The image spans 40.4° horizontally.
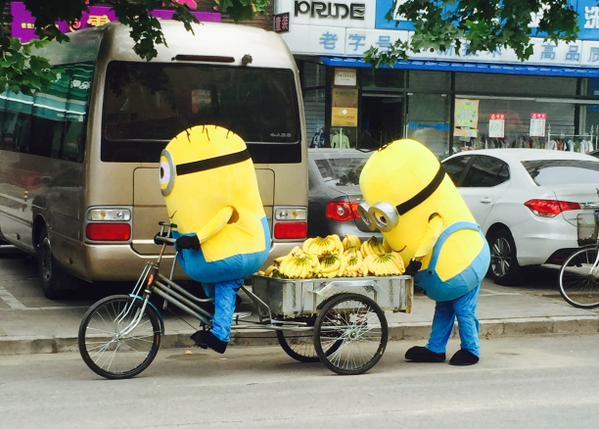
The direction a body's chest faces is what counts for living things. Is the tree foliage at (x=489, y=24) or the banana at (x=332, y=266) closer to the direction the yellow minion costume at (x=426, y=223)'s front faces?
the banana

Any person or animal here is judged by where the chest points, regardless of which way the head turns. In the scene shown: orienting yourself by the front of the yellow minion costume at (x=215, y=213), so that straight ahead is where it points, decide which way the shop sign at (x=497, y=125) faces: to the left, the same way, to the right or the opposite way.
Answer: to the left

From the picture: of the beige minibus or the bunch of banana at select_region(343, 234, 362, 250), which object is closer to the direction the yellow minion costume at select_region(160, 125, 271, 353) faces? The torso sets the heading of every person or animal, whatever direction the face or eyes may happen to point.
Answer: the beige minibus

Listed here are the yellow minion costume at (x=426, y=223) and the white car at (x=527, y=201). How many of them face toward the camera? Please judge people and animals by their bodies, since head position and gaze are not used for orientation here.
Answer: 0

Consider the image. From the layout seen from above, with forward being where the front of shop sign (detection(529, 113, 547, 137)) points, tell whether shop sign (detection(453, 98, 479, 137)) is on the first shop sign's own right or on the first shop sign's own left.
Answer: on the first shop sign's own right

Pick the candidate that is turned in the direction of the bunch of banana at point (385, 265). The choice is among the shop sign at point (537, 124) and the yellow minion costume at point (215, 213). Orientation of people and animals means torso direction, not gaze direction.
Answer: the shop sign

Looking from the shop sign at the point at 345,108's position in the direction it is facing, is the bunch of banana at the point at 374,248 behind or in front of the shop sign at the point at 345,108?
in front

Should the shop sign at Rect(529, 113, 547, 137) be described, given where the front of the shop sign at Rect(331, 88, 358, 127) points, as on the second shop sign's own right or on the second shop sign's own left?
on the second shop sign's own left

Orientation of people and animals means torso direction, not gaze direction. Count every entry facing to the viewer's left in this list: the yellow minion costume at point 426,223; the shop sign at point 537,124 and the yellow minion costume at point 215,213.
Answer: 2

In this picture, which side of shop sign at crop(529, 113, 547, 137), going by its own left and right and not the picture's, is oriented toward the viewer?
front

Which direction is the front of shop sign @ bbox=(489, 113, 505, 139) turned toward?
toward the camera

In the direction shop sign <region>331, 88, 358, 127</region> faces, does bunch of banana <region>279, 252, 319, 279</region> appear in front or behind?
in front

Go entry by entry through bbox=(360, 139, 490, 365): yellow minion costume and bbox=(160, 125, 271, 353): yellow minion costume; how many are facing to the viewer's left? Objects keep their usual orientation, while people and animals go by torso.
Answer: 2

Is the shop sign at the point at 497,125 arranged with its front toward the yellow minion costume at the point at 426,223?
yes

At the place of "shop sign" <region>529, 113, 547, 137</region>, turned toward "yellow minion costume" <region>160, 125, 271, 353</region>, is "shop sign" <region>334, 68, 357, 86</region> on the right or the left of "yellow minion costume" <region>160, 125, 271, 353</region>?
right

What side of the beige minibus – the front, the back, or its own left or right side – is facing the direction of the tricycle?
back

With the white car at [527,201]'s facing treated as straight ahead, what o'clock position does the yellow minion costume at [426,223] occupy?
The yellow minion costume is roughly at 8 o'clock from the white car.

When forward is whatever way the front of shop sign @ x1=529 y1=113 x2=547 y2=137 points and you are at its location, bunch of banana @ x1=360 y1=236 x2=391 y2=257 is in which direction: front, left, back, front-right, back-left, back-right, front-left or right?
front

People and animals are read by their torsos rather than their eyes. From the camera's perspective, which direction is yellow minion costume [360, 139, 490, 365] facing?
to the viewer's left

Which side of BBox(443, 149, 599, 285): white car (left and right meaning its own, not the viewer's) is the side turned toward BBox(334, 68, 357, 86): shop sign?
front

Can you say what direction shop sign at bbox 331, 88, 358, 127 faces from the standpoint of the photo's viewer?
facing the viewer
